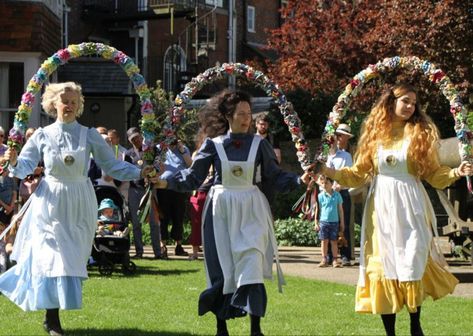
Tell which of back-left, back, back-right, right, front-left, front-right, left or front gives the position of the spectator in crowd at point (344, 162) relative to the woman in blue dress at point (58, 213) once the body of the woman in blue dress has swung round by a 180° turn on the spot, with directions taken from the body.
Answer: front-right

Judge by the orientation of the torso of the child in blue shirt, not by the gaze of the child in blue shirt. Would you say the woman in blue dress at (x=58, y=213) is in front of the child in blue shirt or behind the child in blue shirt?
in front

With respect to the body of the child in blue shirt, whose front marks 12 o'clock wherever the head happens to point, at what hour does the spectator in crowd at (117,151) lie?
The spectator in crowd is roughly at 3 o'clock from the child in blue shirt.

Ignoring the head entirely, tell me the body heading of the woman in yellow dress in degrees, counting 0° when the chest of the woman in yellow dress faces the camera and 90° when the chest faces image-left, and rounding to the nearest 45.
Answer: approximately 0°

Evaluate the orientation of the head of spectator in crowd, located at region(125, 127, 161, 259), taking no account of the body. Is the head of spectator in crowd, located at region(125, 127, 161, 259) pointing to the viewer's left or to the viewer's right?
to the viewer's right

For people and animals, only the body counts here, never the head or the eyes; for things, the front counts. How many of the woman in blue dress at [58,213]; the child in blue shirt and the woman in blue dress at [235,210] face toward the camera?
3

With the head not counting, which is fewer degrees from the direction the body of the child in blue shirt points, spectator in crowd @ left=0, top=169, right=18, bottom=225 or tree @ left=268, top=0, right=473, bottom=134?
the spectator in crowd

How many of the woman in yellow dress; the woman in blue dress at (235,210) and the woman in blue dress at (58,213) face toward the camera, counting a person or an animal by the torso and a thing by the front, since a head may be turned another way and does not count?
3
